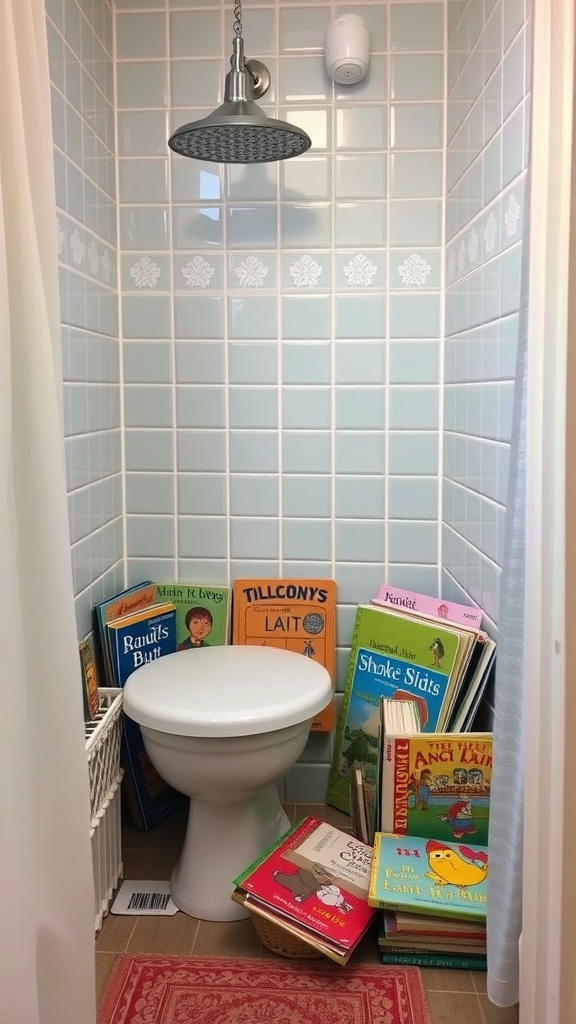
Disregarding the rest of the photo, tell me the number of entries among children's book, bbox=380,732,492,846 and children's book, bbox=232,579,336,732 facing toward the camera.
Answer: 2

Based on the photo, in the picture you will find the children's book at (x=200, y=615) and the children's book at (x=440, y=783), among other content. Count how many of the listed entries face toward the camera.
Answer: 2

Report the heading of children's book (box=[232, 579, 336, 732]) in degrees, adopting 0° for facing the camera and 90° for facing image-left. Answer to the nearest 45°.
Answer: approximately 0°
